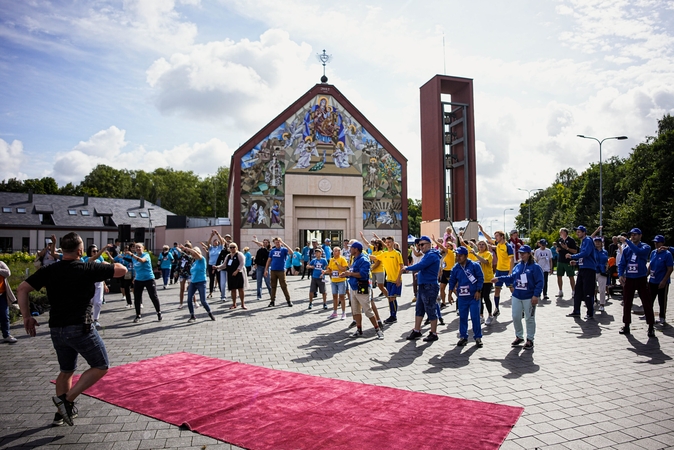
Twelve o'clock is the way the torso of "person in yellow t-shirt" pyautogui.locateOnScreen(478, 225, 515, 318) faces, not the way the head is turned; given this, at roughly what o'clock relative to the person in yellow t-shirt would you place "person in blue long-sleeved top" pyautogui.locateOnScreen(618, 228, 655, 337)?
The person in blue long-sleeved top is roughly at 9 o'clock from the person in yellow t-shirt.

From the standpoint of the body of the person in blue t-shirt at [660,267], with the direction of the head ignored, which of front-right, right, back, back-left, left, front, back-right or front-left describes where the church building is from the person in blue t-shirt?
right

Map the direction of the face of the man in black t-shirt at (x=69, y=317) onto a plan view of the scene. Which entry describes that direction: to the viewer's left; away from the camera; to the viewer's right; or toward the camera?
away from the camera

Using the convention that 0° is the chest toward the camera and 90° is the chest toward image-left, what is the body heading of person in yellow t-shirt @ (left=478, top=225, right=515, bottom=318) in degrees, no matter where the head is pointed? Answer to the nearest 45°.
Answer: approximately 45°

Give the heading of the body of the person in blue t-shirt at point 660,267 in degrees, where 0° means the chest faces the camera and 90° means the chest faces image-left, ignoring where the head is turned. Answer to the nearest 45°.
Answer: approximately 45°

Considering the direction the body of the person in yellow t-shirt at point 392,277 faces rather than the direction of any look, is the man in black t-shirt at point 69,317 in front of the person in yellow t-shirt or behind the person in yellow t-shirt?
in front

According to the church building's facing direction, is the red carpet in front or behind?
in front

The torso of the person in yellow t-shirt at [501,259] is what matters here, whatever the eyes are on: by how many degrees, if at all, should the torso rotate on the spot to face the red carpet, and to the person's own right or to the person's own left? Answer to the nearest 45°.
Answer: approximately 45° to the person's own left
